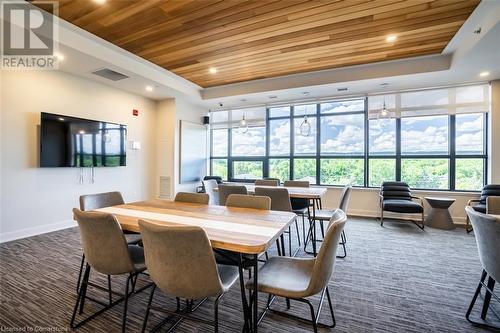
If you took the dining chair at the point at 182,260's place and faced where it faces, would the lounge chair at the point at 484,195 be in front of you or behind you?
in front

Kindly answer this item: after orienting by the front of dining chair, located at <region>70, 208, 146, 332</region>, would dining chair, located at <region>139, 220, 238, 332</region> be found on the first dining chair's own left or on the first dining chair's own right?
on the first dining chair's own right

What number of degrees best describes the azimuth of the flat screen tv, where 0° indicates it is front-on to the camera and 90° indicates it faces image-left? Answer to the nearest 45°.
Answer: approximately 315°

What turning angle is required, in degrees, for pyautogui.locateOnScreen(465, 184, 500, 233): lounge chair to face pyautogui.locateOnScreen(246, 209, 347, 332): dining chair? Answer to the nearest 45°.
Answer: approximately 45° to its left

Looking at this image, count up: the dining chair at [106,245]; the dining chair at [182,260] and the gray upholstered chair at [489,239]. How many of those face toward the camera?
0

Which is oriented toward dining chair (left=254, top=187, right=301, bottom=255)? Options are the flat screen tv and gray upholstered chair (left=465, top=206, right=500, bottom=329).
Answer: the flat screen tv

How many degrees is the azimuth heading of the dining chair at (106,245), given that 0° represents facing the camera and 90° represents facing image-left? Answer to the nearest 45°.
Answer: approximately 225°

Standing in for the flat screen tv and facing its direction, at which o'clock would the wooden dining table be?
The wooden dining table is roughly at 1 o'clock from the flat screen tv.

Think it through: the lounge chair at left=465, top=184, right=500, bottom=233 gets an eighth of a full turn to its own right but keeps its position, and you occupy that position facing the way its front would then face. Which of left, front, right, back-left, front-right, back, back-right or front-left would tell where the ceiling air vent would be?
front-left

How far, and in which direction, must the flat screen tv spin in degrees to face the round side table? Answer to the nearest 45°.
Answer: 0° — it already faces it

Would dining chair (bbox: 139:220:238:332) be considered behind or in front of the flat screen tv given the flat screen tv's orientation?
in front

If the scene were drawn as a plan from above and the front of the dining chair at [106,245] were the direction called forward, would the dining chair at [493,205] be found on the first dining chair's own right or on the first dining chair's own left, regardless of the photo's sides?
on the first dining chair's own right

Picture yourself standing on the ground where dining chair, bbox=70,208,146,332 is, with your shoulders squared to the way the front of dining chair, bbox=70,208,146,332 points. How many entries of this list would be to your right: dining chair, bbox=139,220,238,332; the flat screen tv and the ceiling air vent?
1

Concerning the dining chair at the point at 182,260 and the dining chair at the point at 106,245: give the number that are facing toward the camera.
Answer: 0
